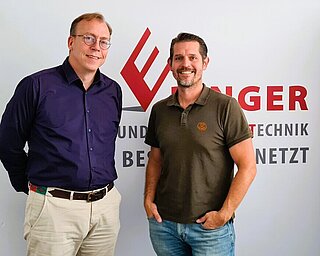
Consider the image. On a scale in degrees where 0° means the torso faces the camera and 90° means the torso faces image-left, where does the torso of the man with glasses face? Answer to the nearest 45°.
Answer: approximately 315°
